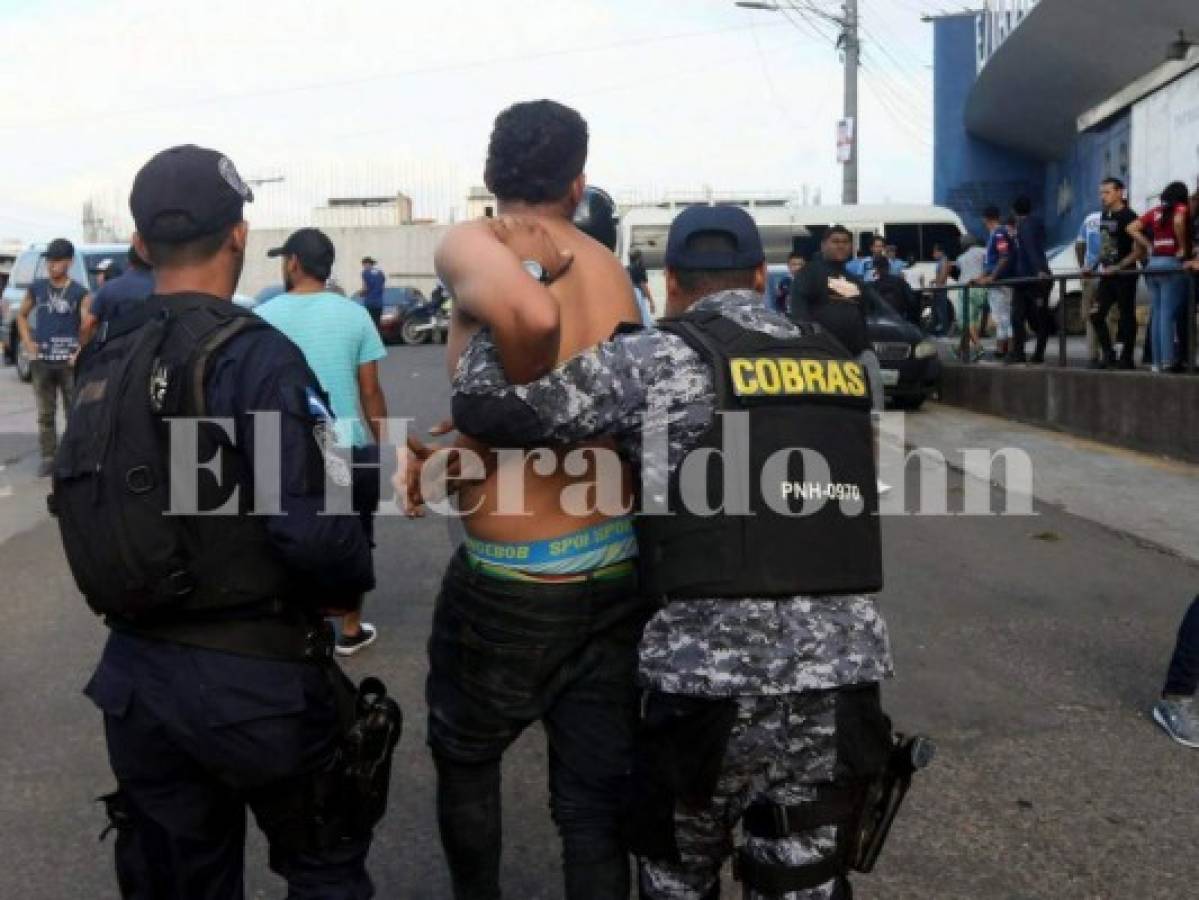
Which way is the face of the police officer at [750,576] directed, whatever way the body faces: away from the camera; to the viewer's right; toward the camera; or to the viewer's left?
away from the camera

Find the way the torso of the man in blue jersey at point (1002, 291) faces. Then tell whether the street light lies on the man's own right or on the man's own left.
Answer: on the man's own right

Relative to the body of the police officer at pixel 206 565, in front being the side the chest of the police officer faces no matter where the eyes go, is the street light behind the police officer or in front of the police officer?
in front

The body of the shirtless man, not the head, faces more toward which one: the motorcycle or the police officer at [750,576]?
the motorcycle

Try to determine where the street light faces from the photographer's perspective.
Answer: facing to the left of the viewer

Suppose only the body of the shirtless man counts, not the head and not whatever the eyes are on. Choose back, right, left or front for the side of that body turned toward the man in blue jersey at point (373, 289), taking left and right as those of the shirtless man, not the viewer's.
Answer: front

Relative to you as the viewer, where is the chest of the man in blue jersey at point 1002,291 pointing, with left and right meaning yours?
facing to the left of the viewer

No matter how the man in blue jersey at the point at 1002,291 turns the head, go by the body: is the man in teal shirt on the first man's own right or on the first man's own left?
on the first man's own left

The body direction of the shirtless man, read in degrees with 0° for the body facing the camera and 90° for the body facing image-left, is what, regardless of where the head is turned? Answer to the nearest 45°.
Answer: approximately 180°

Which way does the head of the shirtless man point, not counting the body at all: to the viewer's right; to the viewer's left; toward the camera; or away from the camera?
away from the camera

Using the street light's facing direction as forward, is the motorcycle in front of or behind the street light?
in front
